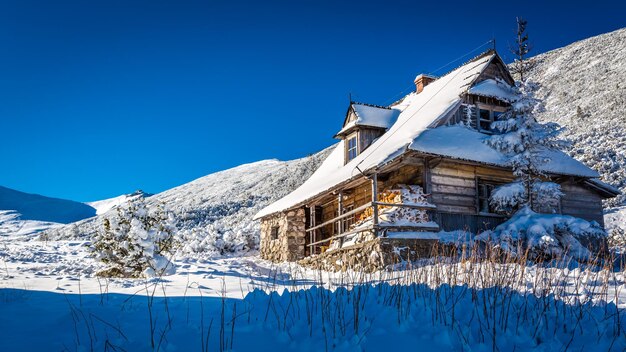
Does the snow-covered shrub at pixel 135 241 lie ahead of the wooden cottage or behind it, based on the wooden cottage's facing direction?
ahead

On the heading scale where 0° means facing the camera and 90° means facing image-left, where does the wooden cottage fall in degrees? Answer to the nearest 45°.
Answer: approximately 45°
